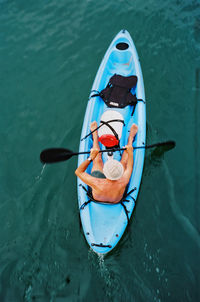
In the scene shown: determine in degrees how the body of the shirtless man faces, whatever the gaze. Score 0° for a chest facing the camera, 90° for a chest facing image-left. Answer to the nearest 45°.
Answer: approximately 180°
